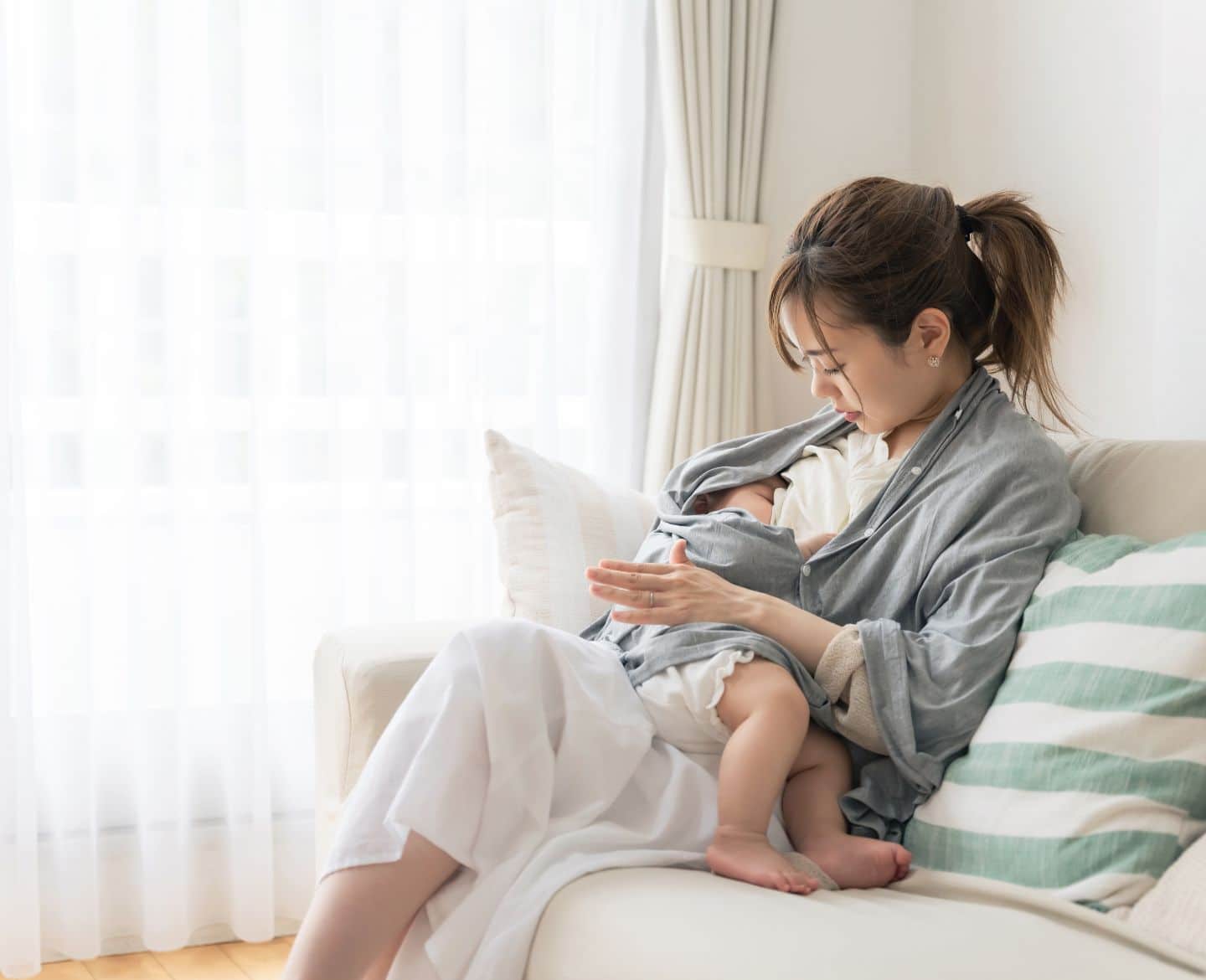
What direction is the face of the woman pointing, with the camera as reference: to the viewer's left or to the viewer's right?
to the viewer's left

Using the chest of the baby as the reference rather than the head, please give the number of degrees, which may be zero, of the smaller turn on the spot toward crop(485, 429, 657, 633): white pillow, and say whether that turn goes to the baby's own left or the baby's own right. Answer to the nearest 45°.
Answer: approximately 135° to the baby's own left

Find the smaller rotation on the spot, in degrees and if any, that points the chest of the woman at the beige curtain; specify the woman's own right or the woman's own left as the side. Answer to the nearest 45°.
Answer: approximately 135° to the woman's own right

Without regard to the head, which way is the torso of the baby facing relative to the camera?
to the viewer's right

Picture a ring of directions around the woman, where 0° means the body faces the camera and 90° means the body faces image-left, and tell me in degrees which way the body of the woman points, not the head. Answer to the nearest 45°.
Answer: approximately 45°

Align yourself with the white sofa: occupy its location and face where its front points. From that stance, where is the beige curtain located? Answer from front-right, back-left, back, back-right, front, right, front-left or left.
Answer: back-right
